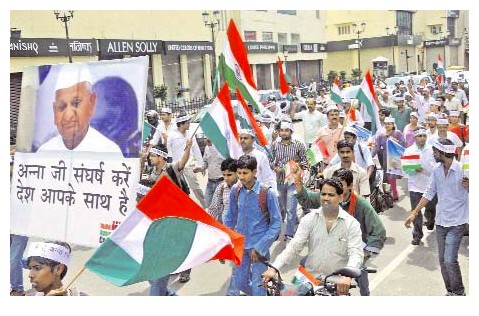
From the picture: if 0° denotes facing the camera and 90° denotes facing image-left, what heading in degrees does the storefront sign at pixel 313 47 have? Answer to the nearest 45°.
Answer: approximately 0°

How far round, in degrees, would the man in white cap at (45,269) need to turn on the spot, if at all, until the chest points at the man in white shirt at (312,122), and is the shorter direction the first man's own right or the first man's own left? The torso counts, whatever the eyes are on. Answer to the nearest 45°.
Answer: approximately 180°

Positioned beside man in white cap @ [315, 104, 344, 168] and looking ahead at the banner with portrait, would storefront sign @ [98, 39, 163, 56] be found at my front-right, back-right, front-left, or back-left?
back-right

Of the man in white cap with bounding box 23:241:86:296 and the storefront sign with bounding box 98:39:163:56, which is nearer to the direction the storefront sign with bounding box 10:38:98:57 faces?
the man in white cap

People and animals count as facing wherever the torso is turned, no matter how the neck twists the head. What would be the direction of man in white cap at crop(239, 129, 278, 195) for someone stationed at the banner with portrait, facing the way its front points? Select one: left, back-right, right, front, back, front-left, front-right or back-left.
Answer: back-left

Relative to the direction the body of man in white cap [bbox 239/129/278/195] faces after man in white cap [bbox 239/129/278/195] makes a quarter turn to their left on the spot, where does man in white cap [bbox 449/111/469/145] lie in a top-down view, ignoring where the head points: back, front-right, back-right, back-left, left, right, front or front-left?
left

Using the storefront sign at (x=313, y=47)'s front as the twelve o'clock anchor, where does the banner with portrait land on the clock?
The banner with portrait is roughly at 12 o'clock from the storefront sign.

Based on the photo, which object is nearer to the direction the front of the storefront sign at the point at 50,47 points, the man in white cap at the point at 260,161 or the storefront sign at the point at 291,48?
the man in white cap

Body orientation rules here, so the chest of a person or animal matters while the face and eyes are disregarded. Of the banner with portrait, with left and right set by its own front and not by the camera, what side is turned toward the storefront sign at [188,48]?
back

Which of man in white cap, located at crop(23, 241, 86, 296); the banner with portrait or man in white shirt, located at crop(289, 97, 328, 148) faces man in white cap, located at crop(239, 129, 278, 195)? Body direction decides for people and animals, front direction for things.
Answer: man in white shirt, located at crop(289, 97, 328, 148)

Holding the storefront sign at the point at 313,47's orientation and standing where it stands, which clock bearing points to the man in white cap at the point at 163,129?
The man in white cap is roughly at 12 o'clock from the storefront sign.

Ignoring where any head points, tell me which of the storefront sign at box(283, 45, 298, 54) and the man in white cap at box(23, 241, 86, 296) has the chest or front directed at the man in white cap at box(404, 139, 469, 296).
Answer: the storefront sign

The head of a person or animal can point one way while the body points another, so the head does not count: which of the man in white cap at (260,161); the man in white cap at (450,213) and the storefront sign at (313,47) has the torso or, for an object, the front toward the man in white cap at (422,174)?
the storefront sign
